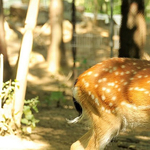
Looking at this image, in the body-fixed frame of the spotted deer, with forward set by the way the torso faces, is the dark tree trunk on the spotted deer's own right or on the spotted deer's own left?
on the spotted deer's own left

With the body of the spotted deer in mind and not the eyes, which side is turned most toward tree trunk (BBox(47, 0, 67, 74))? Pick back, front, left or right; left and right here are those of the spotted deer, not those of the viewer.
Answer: left

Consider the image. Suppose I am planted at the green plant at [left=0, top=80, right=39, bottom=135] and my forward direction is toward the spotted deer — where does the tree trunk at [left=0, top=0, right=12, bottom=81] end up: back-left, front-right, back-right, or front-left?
back-left

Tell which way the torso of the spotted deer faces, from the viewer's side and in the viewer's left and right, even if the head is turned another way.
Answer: facing to the right of the viewer

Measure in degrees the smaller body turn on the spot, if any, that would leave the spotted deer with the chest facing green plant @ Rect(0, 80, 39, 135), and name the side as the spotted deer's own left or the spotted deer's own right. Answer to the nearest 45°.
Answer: approximately 135° to the spotted deer's own left

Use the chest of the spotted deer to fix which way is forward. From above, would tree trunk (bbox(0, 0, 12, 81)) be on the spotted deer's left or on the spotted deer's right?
on the spotted deer's left
